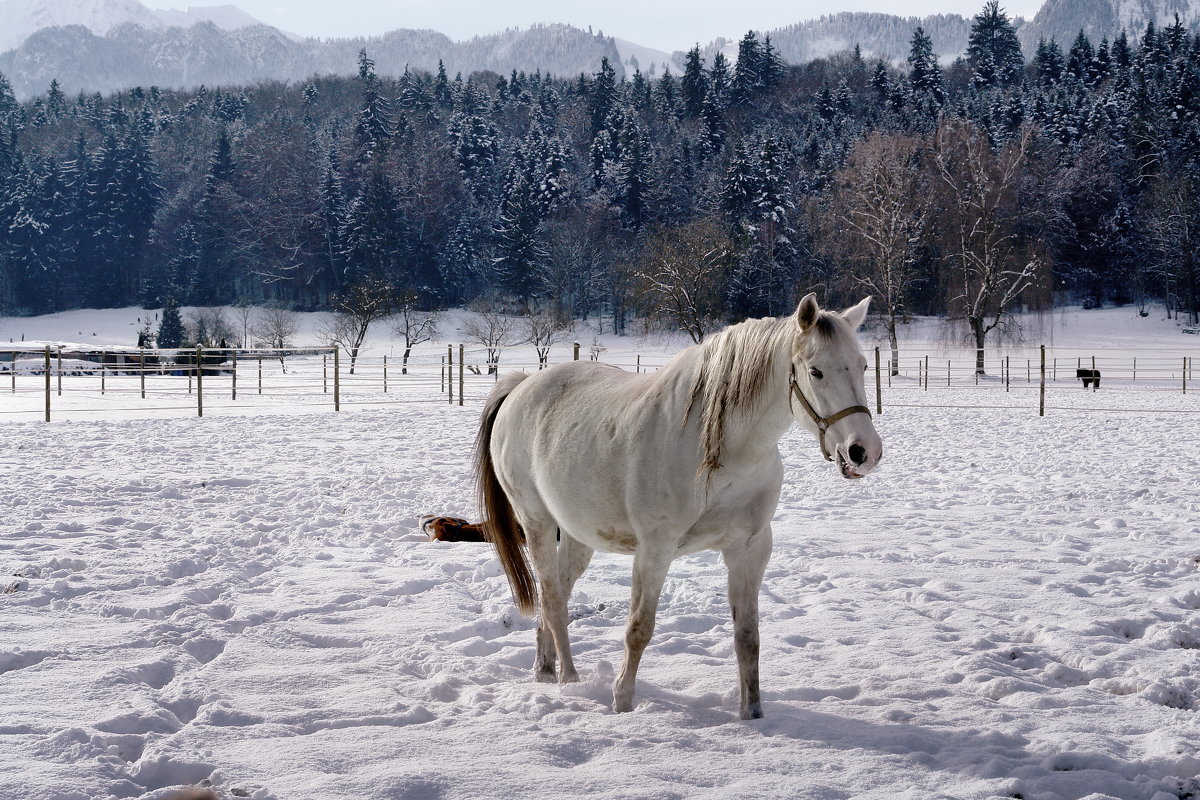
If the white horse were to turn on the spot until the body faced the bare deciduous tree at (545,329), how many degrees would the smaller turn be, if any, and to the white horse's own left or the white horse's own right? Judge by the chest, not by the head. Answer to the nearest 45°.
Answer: approximately 135° to the white horse's own left

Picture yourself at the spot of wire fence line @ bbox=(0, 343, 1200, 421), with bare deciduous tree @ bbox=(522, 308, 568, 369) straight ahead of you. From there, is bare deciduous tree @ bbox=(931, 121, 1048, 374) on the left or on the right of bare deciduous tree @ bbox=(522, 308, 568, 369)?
right

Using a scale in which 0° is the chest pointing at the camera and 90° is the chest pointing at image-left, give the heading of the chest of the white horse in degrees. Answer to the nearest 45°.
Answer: approximately 315°

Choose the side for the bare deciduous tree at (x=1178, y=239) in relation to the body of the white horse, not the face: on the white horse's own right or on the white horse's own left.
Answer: on the white horse's own left
